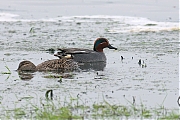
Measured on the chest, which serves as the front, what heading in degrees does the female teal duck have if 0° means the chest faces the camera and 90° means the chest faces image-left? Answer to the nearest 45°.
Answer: approximately 90°

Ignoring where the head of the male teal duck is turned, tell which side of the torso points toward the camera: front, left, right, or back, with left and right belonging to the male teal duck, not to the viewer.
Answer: right

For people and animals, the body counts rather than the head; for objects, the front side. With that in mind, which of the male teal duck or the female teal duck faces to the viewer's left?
the female teal duck

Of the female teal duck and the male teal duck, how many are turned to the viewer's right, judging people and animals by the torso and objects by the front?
1

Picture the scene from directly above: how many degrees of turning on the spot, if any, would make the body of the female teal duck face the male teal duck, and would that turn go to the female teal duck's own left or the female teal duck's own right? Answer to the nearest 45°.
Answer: approximately 135° to the female teal duck's own right

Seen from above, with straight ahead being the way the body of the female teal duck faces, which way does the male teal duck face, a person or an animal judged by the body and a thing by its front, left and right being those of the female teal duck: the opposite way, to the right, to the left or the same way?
the opposite way

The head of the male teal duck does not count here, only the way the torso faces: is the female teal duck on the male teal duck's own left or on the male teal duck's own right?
on the male teal duck's own right
